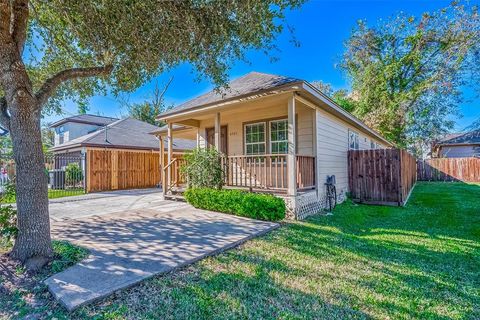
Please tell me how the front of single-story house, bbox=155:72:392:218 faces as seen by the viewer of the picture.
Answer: facing the viewer and to the left of the viewer

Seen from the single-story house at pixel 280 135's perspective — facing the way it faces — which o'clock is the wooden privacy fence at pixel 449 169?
The wooden privacy fence is roughly at 6 o'clock from the single-story house.

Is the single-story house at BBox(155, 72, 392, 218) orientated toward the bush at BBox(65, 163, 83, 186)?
no

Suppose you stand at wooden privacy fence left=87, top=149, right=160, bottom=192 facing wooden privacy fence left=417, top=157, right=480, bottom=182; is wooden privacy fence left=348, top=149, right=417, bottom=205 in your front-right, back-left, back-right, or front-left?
front-right

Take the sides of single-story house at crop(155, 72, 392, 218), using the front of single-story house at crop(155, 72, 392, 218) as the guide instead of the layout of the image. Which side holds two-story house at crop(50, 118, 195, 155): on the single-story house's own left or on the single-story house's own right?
on the single-story house's own right

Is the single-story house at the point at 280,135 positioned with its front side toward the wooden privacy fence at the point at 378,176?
no

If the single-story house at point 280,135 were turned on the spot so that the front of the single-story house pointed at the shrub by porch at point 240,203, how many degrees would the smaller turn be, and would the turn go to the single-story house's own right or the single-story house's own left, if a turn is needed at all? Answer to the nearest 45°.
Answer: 0° — it already faces it

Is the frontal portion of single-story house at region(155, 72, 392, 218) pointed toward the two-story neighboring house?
no

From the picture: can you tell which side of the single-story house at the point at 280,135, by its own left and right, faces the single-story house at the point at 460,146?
back
